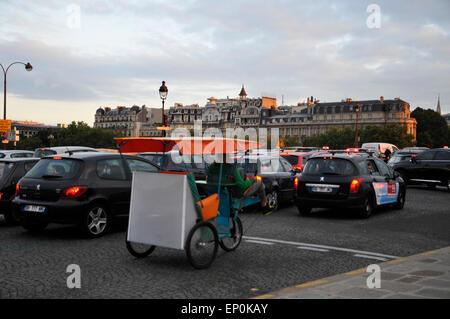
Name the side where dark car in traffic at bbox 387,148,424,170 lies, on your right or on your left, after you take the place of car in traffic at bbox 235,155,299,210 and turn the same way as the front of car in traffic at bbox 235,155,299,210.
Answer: on your right

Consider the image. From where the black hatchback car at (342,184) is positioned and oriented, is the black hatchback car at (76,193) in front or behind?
behind

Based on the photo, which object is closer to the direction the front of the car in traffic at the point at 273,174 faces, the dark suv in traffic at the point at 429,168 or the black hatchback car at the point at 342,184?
the dark suv in traffic

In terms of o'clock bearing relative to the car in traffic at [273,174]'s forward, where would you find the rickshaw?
The rickshaw is roughly at 8 o'clock from the car in traffic.

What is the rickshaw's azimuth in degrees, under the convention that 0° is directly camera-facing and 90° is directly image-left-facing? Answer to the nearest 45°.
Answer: approximately 225°
